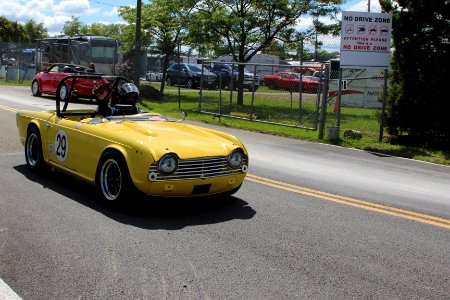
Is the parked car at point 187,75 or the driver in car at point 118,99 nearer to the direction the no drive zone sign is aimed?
the driver in car

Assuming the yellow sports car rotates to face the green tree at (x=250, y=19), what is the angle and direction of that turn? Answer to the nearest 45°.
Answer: approximately 135° to its left
